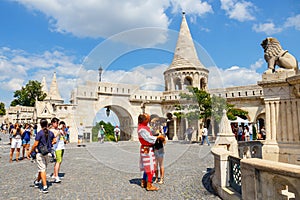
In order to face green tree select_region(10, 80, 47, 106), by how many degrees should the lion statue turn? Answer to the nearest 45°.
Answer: approximately 45° to its right

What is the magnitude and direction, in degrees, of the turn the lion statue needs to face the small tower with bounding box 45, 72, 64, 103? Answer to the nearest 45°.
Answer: approximately 45° to its right

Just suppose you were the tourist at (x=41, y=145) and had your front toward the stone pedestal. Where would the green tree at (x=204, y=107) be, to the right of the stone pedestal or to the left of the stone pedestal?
left

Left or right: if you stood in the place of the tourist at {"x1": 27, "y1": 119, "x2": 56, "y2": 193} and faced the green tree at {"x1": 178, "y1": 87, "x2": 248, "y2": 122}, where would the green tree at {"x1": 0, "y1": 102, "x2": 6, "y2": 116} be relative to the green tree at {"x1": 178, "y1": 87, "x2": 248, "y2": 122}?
left

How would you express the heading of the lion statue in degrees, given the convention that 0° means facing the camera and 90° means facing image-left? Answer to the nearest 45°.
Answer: approximately 90°

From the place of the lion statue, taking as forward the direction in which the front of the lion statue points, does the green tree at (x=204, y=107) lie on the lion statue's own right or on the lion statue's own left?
on the lion statue's own right

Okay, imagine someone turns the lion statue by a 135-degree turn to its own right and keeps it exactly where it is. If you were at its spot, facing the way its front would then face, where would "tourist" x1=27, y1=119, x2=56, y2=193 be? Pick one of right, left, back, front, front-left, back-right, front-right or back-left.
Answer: back

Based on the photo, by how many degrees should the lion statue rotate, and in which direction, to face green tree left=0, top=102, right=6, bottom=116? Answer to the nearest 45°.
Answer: approximately 45° to its right

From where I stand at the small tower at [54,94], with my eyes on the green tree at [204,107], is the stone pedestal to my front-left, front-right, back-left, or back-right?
front-right
